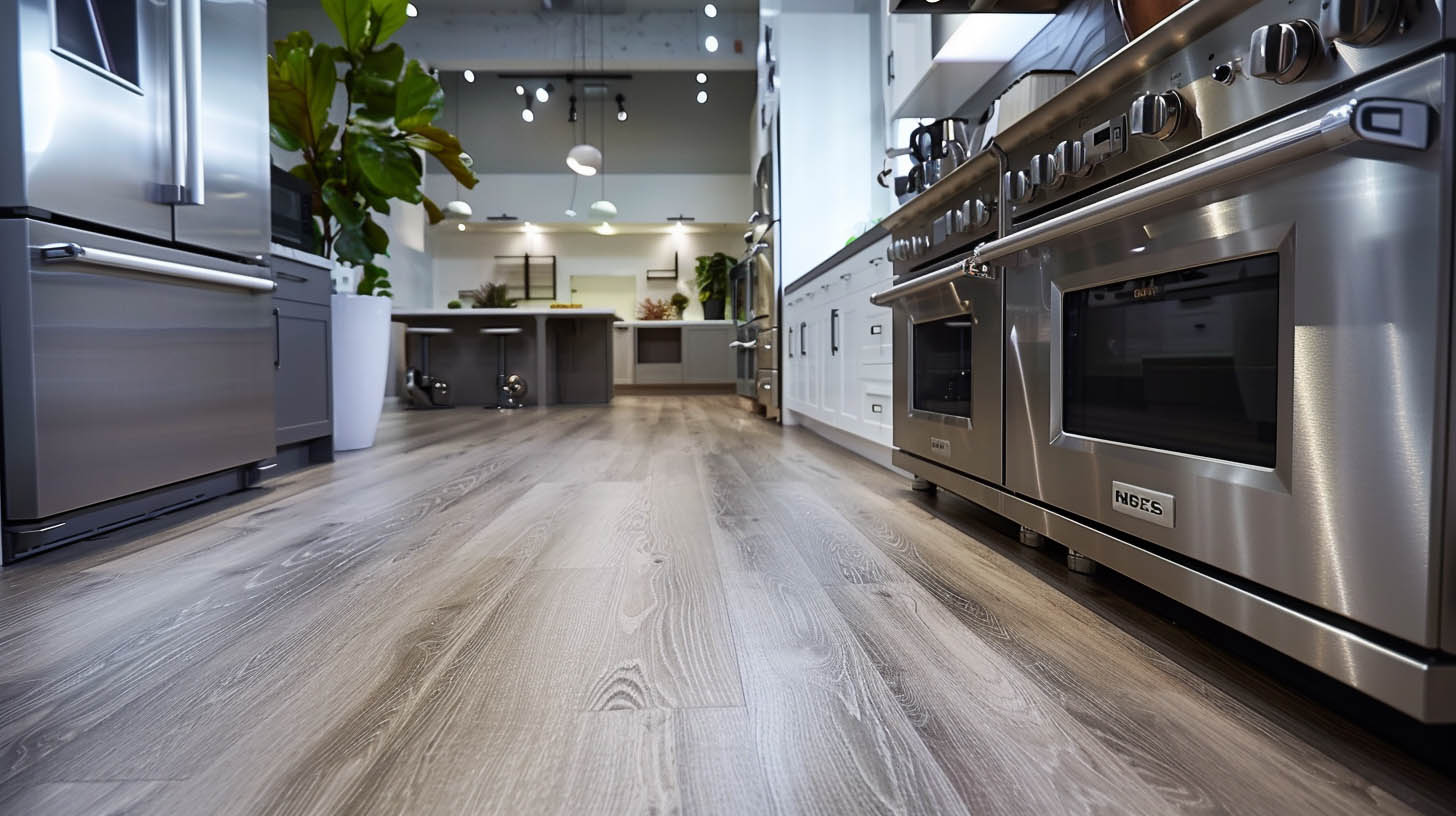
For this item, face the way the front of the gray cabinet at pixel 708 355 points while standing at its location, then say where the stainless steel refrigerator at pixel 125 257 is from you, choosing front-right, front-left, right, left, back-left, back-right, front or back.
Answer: front

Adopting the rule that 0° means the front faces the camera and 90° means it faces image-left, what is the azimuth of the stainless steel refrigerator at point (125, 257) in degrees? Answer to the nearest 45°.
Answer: approximately 315°

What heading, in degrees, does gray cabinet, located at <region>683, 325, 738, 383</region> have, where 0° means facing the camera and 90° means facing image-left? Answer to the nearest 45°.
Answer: approximately 0°

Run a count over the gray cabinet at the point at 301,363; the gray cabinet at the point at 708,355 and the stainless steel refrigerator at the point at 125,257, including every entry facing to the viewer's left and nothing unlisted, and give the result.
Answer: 0

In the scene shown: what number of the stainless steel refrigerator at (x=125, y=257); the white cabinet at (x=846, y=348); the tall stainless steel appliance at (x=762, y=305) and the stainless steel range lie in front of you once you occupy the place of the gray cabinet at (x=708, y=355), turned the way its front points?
4

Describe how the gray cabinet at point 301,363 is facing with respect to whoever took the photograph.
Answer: facing the viewer and to the right of the viewer

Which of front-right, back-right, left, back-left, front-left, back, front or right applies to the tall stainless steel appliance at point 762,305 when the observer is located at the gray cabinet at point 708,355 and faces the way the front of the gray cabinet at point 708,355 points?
front

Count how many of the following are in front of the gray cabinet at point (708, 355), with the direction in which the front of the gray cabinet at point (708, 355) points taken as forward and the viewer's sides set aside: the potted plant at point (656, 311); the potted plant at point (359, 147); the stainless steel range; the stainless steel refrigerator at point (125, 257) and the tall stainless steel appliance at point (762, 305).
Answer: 4

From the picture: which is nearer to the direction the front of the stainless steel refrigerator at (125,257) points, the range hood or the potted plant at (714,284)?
the range hood

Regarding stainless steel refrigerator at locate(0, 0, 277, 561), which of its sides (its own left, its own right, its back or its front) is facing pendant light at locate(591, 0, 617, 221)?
left

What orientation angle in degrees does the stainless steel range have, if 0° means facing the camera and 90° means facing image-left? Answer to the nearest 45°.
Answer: approximately 45°

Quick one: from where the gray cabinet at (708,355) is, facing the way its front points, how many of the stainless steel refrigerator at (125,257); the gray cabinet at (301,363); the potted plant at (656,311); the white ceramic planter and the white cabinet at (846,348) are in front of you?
4

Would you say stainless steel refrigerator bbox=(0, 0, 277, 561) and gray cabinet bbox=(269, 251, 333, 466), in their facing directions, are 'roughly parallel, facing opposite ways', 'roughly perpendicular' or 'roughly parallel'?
roughly parallel

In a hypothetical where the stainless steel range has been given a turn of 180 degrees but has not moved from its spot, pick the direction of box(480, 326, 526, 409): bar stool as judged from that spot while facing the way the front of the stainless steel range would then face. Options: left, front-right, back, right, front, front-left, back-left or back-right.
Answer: left
